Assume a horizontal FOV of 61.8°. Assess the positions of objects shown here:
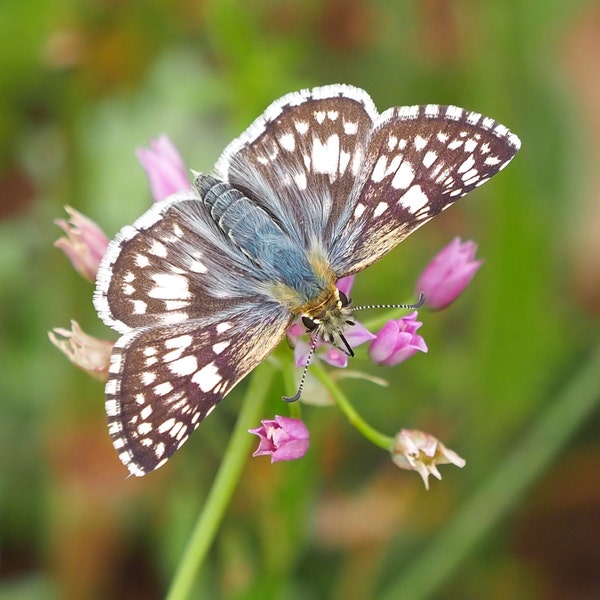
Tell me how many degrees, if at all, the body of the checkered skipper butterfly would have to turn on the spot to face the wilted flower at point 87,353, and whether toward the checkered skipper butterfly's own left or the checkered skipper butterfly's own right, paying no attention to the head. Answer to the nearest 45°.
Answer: approximately 135° to the checkered skipper butterfly's own right

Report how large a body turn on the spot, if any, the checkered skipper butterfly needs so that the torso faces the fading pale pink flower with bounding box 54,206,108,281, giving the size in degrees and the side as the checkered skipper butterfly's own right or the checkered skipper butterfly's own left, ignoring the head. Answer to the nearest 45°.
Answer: approximately 135° to the checkered skipper butterfly's own right

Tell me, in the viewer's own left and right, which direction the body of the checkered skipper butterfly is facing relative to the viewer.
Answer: facing the viewer and to the right of the viewer
